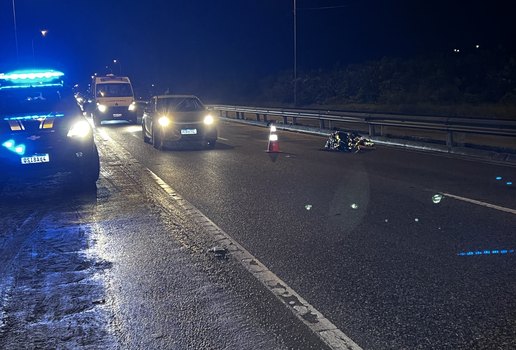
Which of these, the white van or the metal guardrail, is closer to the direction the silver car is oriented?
the metal guardrail

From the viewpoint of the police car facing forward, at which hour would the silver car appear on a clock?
The silver car is roughly at 7 o'clock from the police car.

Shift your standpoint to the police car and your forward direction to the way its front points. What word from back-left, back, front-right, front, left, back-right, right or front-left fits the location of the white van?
back

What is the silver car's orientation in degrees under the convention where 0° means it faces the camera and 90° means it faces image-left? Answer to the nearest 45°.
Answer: approximately 0°

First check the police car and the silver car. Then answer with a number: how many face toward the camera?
2

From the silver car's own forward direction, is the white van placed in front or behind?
behind

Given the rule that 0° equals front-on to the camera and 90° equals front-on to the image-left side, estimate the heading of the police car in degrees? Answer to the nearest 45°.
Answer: approximately 0°

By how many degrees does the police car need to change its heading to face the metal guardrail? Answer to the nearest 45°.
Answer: approximately 90° to its left

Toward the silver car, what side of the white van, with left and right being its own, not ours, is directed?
front

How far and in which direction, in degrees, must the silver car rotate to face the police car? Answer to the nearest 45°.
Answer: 0° — it already faces it

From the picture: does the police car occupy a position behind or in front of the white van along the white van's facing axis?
in front
